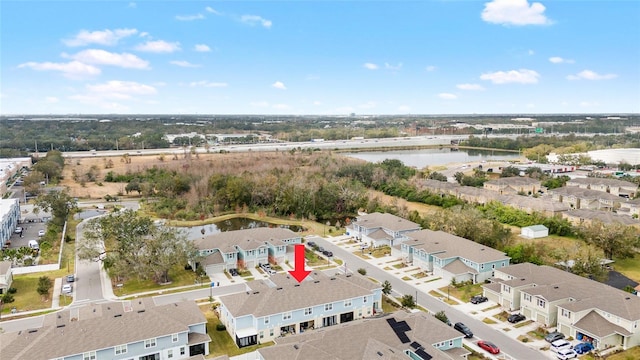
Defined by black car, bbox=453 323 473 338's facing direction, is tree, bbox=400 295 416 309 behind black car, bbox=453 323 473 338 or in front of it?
behind

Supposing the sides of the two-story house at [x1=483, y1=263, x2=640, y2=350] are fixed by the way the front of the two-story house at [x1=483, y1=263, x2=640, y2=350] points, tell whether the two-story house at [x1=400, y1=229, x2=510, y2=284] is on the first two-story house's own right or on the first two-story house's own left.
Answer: on the first two-story house's own right

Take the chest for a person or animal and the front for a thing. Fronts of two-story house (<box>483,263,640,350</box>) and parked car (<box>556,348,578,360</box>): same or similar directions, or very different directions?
very different directions

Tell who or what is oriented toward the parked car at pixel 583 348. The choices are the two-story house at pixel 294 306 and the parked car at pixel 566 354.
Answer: the parked car at pixel 566 354

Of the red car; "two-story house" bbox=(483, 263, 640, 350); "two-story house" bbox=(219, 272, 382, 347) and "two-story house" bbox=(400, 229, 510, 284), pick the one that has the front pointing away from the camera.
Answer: "two-story house" bbox=(219, 272, 382, 347)

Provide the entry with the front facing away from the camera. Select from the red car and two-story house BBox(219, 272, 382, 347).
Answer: the two-story house

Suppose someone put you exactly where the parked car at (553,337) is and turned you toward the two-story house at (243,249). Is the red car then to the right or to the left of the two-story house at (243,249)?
left

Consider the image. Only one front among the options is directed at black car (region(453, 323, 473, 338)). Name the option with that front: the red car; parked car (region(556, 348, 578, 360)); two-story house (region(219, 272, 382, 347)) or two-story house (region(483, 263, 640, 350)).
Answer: two-story house (region(483, 263, 640, 350))

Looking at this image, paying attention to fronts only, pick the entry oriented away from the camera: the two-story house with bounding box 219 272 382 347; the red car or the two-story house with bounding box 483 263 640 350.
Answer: the two-story house with bounding box 219 272 382 347

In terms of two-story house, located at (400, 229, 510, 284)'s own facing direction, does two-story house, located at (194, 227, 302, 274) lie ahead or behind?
ahead

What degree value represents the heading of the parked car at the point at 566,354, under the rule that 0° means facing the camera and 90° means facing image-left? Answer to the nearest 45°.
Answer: approximately 225°

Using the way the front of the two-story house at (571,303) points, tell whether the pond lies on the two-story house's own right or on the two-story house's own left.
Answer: on the two-story house's own right

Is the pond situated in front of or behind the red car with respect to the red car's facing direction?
behind

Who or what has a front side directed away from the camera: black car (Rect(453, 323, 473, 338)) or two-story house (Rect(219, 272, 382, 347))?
the two-story house

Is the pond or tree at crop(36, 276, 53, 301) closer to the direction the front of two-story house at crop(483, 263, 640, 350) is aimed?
the tree
